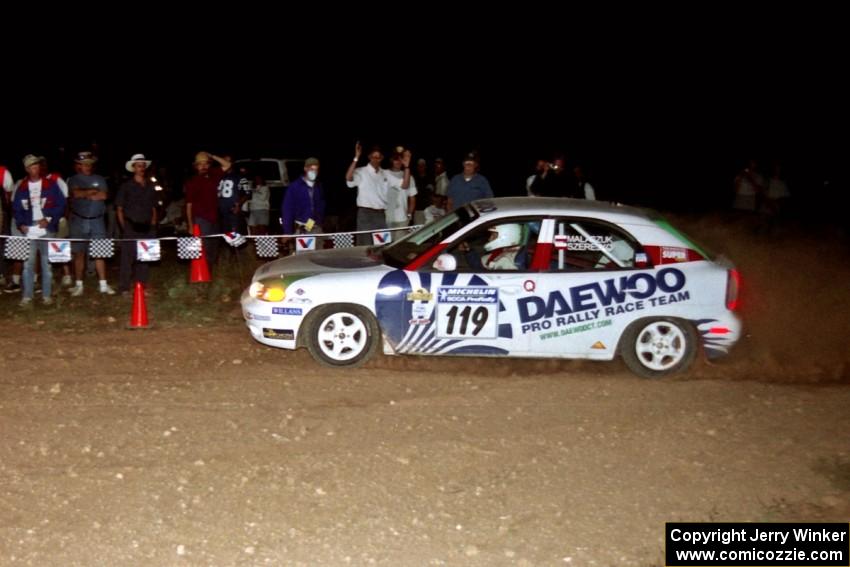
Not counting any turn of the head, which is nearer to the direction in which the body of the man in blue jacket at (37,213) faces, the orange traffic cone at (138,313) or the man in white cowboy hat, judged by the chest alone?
the orange traffic cone

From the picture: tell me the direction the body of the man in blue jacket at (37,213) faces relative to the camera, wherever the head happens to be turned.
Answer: toward the camera

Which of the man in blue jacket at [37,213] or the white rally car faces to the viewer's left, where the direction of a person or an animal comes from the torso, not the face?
the white rally car

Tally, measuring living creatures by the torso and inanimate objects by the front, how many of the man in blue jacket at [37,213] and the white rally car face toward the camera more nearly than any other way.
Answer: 1

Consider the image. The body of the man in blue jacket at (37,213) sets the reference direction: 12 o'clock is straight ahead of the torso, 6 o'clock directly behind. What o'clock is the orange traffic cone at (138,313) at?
The orange traffic cone is roughly at 11 o'clock from the man in blue jacket.

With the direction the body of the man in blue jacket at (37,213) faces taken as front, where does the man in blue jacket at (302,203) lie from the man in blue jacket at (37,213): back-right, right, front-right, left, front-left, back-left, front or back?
left

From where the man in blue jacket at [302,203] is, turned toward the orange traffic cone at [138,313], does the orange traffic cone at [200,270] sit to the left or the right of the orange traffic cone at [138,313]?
right

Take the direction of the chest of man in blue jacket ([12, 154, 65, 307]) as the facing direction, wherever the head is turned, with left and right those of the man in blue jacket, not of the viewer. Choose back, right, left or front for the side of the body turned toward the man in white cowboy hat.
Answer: left

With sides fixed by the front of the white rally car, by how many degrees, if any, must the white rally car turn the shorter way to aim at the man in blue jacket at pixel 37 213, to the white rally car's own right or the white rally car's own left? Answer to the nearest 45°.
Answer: approximately 45° to the white rally car's own right

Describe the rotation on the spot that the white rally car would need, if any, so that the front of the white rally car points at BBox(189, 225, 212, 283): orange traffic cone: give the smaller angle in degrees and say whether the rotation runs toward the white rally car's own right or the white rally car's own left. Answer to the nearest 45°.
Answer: approximately 45° to the white rally car's own right

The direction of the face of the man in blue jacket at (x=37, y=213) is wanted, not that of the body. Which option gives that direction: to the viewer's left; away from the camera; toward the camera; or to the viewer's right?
toward the camera

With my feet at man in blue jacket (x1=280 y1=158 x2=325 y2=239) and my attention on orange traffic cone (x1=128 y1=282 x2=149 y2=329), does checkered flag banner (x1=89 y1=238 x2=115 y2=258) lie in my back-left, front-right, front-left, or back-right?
front-right

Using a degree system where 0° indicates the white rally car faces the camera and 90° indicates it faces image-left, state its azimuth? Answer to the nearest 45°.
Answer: approximately 90°

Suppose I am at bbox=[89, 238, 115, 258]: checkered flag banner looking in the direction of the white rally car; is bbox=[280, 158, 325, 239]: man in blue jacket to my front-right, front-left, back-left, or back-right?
front-left

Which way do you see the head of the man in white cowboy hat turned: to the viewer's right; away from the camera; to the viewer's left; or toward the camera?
toward the camera
